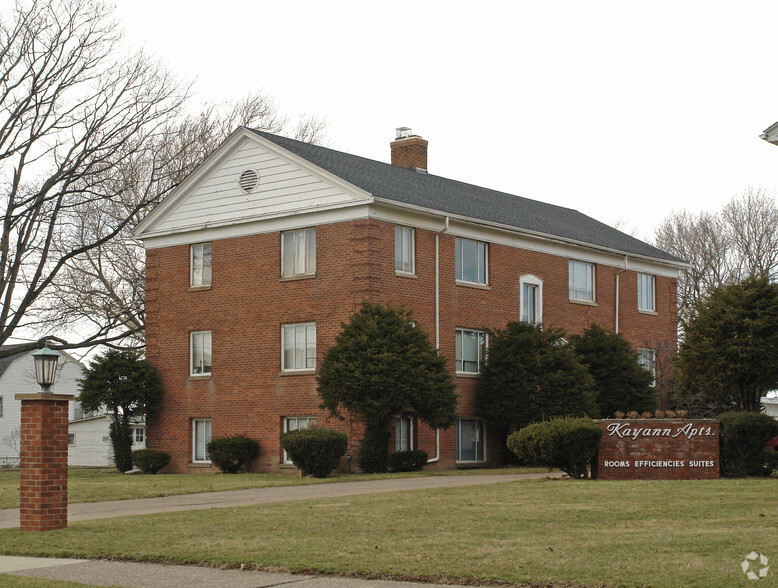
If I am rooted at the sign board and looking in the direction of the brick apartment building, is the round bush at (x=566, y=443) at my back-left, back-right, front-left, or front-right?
front-left

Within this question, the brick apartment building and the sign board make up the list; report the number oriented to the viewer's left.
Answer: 0

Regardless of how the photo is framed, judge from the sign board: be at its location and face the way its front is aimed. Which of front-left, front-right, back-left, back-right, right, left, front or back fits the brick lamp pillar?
front-right

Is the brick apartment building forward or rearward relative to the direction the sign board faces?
rearward

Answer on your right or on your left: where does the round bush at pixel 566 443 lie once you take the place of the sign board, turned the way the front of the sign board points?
on your right

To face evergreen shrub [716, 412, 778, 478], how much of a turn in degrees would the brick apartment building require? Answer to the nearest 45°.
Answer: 0° — it already faces it

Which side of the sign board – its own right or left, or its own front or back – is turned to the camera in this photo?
front

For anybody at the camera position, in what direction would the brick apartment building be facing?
facing the viewer and to the right of the viewer

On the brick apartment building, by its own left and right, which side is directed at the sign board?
front
